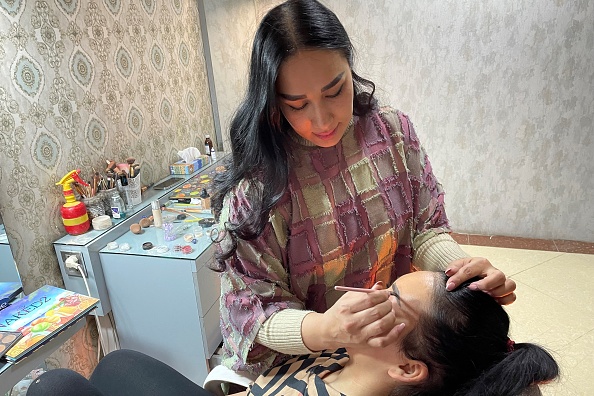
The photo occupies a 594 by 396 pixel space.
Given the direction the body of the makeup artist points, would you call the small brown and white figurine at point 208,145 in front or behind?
behind

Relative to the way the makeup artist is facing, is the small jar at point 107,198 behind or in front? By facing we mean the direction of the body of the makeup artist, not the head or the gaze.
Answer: behind

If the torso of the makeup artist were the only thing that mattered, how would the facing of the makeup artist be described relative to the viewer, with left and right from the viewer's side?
facing the viewer and to the right of the viewer
